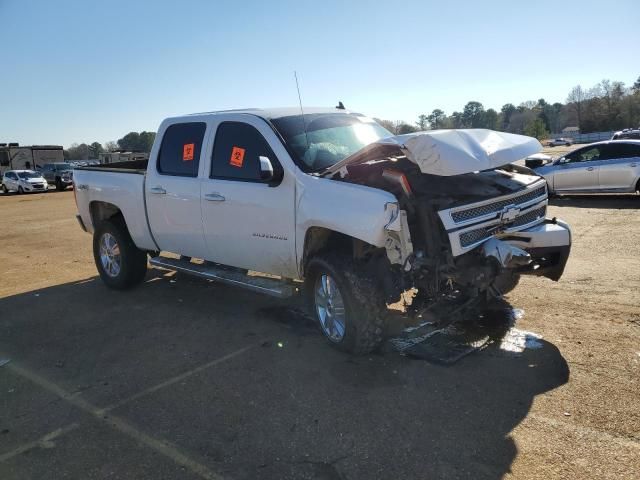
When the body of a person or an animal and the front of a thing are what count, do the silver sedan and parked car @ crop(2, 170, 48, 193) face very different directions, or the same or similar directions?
very different directions

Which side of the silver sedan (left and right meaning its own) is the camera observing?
left

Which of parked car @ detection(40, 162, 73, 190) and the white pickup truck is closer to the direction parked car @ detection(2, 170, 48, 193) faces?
the white pickup truck

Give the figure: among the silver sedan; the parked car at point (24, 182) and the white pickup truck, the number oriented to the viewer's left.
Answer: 1

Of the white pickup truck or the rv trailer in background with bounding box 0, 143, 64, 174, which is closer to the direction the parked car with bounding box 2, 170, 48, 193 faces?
the white pickup truck

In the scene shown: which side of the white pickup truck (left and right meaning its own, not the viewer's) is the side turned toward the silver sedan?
left

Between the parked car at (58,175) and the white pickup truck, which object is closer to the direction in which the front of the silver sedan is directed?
the parked car

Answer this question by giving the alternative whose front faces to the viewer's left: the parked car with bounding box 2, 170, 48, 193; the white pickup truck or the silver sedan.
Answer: the silver sedan

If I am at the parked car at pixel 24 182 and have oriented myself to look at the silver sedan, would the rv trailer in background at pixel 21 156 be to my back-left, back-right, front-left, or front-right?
back-left

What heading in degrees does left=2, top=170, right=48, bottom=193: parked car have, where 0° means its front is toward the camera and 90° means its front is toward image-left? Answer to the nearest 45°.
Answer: approximately 315°

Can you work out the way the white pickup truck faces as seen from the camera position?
facing the viewer and to the right of the viewer

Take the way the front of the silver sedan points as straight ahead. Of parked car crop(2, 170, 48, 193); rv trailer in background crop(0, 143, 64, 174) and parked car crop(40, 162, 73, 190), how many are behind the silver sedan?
0

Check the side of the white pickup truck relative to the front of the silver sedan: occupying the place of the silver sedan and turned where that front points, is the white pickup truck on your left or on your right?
on your left

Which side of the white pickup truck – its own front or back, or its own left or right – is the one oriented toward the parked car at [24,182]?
back

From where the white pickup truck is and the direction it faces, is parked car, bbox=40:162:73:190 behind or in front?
behind

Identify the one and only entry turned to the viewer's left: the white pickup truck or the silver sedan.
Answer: the silver sedan

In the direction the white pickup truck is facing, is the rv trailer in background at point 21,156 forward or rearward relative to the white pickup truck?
rearward
